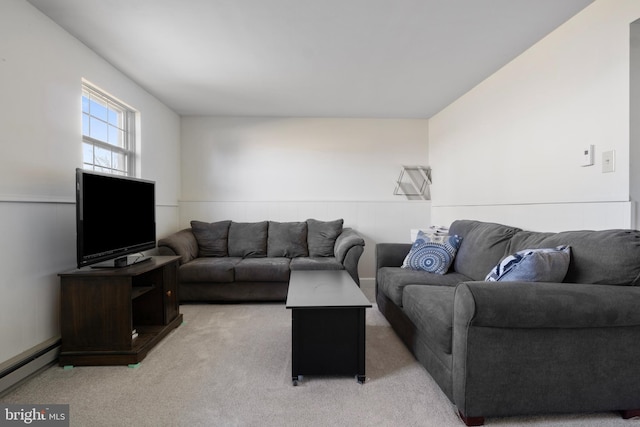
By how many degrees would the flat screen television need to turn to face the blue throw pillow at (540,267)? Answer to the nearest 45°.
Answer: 0° — it already faces it

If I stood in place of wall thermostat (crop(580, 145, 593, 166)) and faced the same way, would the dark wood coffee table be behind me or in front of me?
in front

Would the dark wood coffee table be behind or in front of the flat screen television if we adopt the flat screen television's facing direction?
in front

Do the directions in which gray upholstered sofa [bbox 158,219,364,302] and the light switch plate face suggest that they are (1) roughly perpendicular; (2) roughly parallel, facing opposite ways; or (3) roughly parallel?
roughly perpendicular

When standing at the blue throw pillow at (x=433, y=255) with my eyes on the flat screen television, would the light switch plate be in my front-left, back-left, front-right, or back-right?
back-left

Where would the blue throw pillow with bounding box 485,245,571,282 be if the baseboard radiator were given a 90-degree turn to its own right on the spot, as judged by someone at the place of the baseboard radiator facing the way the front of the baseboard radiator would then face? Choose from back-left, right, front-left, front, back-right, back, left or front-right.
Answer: left

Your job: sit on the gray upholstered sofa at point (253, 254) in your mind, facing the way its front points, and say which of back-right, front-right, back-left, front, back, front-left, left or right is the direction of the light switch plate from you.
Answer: front-left

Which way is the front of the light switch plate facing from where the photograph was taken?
facing the viewer and to the left of the viewer

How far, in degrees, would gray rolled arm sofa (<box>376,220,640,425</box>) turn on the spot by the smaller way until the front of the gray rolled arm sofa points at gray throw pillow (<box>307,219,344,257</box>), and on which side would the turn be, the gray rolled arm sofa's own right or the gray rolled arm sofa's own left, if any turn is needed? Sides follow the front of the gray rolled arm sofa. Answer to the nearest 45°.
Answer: approximately 90° to the gray rolled arm sofa's own right

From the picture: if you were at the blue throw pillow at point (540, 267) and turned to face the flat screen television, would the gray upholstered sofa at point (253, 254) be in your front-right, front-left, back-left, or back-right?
front-right

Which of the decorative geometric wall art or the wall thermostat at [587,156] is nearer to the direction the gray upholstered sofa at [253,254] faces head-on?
the wall thermostat

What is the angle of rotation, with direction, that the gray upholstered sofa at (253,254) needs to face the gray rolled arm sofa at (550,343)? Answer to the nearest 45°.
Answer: approximately 45° to its left

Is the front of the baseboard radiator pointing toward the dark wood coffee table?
yes

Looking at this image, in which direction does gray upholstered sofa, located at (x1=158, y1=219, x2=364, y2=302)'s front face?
toward the camera
